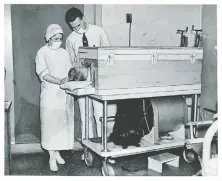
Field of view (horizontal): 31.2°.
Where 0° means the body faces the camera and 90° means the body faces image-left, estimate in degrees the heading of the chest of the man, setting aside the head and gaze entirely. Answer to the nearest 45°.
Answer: approximately 45°

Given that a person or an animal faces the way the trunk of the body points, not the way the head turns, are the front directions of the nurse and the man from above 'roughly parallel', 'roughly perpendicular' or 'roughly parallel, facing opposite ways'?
roughly perpendicular

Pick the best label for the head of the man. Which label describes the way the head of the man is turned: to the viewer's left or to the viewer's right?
to the viewer's left

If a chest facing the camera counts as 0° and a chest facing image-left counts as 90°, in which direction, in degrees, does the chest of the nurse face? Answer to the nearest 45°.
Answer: approximately 315°

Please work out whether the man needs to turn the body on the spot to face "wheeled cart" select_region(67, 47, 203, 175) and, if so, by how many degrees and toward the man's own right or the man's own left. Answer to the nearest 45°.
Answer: approximately 90° to the man's own left
